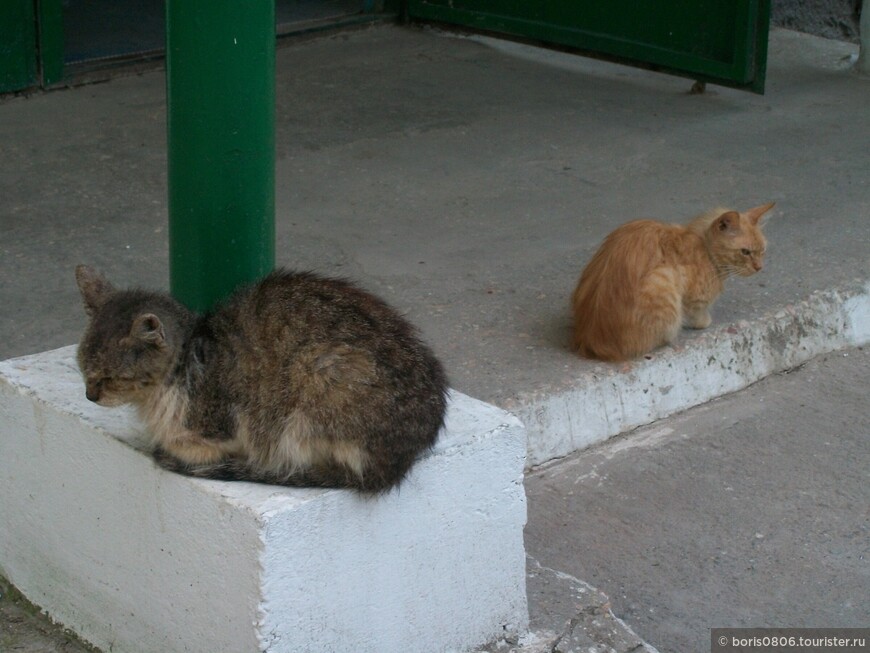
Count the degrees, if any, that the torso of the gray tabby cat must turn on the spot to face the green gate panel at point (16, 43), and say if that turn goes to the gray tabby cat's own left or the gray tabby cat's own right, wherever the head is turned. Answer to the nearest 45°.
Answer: approximately 90° to the gray tabby cat's own right

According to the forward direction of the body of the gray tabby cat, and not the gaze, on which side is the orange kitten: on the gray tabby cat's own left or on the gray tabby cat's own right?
on the gray tabby cat's own right

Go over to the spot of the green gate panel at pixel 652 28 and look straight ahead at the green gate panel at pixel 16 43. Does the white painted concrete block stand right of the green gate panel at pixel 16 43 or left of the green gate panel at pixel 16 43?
left

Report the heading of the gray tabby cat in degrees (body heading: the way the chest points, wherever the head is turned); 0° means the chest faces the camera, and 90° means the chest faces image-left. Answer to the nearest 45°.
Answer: approximately 90°

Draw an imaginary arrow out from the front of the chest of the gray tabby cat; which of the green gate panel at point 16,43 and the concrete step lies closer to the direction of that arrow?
the green gate panel

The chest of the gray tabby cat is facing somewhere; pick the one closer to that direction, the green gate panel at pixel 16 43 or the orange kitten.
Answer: the green gate panel

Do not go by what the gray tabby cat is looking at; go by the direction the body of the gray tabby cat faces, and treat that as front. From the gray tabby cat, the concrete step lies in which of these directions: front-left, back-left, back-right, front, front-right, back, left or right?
back-right
